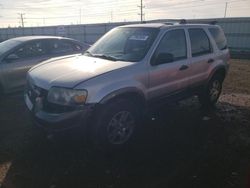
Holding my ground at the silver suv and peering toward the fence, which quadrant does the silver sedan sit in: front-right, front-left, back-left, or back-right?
front-left

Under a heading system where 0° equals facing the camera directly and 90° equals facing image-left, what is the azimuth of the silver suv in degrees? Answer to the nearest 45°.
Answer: approximately 45°

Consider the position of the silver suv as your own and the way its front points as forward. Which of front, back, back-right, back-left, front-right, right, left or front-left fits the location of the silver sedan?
right

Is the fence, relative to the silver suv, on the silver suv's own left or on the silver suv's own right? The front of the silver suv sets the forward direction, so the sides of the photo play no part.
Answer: on the silver suv's own right

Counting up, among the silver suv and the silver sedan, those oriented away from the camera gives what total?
0

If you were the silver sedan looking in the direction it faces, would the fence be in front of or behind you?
behind

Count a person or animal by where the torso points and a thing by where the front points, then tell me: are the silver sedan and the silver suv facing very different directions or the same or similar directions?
same or similar directions

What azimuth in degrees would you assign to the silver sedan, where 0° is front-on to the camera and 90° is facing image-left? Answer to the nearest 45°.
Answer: approximately 45°
